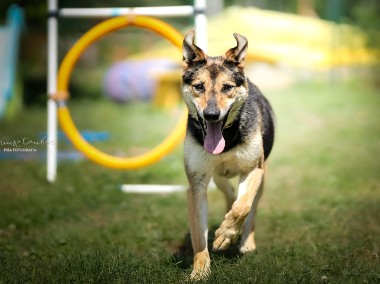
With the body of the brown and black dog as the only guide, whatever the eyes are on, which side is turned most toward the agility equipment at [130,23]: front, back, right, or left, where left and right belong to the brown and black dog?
back

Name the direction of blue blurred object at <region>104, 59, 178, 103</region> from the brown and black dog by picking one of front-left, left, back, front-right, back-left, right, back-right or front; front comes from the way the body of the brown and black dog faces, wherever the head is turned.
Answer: back

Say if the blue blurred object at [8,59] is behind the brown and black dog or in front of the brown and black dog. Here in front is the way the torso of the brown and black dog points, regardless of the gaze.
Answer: behind

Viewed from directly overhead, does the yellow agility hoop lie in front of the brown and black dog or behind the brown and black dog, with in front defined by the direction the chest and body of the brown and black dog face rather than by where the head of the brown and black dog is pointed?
behind

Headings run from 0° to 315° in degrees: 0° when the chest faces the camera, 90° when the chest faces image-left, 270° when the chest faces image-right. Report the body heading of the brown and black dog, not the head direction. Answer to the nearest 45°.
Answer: approximately 0°
